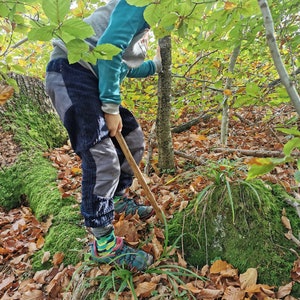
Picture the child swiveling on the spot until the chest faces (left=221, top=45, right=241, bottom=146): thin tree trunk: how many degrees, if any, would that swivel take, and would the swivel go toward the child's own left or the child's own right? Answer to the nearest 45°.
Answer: approximately 45° to the child's own left

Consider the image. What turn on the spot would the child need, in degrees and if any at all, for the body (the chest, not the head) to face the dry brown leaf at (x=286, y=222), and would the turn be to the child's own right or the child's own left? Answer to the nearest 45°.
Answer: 0° — they already face it

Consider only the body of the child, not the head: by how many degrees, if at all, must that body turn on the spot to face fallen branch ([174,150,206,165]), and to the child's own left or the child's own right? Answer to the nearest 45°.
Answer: approximately 45° to the child's own left

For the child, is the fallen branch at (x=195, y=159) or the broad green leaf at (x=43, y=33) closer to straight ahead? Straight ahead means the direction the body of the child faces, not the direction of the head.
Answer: the fallen branch

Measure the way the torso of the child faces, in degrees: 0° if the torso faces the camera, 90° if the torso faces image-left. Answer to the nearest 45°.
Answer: approximately 270°

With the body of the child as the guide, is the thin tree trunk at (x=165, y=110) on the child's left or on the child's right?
on the child's left

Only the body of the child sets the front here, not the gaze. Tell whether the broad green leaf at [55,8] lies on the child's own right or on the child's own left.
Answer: on the child's own right
